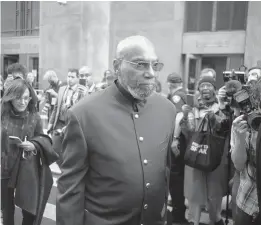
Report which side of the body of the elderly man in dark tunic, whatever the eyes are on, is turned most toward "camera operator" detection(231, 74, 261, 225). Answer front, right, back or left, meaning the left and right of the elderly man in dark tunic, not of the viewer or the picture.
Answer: left

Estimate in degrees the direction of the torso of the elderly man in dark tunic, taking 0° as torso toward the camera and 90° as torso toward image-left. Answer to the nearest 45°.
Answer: approximately 315°

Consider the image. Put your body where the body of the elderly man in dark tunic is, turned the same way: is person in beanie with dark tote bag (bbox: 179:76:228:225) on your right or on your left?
on your left

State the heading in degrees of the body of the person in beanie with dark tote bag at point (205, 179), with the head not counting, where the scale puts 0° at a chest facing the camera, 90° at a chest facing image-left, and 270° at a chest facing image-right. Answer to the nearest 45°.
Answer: approximately 0°

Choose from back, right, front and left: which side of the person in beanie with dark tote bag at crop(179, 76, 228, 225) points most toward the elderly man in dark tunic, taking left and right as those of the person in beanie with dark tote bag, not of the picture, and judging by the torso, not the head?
front
